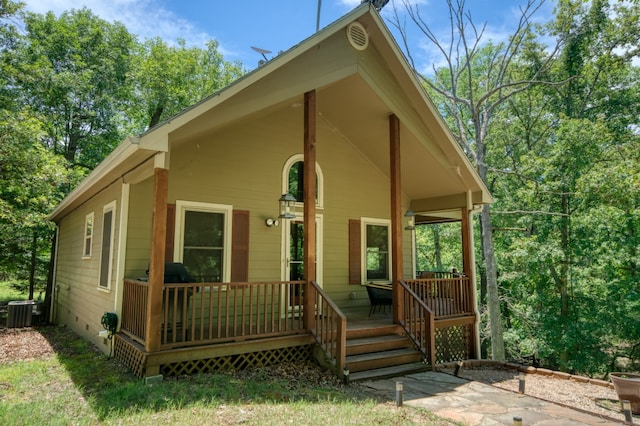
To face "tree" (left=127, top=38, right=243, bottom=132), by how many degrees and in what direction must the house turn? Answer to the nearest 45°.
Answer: approximately 180°

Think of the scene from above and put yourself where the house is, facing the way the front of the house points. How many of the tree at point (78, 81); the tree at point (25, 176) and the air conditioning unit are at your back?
3

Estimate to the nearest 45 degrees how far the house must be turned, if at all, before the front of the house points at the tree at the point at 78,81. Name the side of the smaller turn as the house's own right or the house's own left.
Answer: approximately 180°

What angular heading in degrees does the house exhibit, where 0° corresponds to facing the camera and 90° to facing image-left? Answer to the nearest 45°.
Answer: approximately 315°

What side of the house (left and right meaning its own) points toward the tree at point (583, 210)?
left

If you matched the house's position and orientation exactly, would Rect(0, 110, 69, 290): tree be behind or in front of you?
behind
